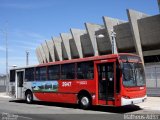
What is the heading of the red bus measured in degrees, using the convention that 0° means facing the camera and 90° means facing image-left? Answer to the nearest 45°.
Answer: approximately 315°

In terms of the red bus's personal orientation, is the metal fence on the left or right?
on its left
